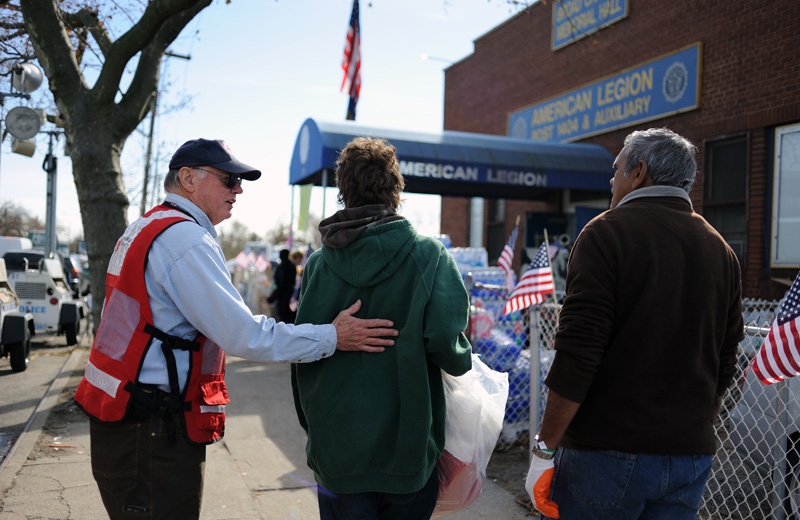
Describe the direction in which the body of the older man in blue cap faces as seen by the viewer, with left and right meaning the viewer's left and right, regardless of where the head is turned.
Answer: facing to the right of the viewer

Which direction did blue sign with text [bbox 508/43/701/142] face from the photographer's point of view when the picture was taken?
facing the viewer and to the left of the viewer

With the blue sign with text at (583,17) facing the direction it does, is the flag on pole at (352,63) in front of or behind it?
in front

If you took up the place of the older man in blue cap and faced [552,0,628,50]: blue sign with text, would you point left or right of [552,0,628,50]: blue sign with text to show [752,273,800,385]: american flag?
right

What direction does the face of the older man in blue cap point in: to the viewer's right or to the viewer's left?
to the viewer's right

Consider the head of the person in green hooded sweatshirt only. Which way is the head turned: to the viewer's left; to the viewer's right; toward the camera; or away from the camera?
away from the camera

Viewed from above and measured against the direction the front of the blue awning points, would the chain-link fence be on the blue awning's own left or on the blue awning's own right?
on the blue awning's own left

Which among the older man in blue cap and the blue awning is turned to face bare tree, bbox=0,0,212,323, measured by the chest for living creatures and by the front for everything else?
the blue awning

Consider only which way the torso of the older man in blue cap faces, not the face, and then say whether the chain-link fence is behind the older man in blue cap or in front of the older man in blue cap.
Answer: in front

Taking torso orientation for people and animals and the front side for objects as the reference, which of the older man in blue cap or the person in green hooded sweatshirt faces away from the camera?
the person in green hooded sweatshirt

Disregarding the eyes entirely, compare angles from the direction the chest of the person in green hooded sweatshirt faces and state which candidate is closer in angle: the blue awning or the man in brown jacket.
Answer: the blue awning

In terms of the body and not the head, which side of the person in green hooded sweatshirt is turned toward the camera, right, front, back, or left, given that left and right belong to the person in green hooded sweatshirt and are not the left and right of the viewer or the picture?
back

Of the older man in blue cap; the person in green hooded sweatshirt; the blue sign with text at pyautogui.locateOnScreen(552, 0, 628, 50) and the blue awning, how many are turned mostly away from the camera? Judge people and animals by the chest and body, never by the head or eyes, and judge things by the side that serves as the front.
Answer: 1

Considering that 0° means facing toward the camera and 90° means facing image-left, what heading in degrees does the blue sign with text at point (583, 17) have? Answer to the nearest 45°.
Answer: approximately 45°

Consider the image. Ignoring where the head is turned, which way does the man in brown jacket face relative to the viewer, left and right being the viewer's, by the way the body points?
facing away from the viewer and to the left of the viewer

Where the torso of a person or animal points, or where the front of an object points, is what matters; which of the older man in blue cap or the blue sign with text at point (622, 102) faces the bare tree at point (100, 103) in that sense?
the blue sign with text

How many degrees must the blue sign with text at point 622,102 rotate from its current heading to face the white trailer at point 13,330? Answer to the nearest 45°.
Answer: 0° — it already faces it

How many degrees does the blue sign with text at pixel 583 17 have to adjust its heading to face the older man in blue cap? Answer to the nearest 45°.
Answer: approximately 45° to its left
